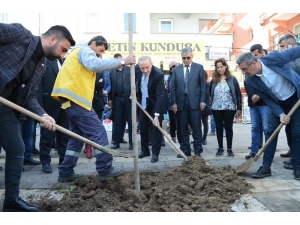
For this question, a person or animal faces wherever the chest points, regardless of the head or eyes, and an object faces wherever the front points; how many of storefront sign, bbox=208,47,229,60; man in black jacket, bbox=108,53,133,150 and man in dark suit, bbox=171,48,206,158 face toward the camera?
3

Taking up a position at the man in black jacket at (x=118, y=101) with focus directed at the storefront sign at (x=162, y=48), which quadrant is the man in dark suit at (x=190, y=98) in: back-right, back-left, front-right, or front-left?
back-right

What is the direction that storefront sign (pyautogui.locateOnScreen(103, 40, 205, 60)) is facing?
toward the camera

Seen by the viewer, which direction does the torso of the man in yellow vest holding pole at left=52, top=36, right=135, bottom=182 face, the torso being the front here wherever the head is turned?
to the viewer's right

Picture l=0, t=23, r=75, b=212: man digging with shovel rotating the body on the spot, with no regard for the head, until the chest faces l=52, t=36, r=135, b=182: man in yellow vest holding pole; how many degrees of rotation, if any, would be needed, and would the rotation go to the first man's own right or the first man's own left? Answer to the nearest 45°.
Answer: approximately 45° to the first man's own left

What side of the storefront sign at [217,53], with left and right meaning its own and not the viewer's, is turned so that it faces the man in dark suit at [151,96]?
front

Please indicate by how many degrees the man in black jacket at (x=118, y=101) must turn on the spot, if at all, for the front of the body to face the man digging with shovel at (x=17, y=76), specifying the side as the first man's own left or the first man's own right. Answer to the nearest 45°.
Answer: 0° — they already face them

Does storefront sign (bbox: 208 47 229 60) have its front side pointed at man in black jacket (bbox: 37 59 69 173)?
yes

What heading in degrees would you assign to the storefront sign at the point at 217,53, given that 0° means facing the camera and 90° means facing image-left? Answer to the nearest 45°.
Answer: approximately 0°

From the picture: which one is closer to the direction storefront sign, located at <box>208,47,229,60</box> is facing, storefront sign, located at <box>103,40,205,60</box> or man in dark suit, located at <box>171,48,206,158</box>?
the man in dark suit

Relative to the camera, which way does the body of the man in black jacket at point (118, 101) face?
toward the camera

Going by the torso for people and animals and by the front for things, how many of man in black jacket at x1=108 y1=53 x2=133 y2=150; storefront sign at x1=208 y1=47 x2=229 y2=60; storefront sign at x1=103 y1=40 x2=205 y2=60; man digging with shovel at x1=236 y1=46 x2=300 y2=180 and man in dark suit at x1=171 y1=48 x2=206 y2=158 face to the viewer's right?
0

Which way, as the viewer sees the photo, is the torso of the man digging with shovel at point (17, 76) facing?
to the viewer's right

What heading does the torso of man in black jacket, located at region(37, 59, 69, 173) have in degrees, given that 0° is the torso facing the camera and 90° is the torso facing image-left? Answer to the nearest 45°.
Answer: approximately 315°
